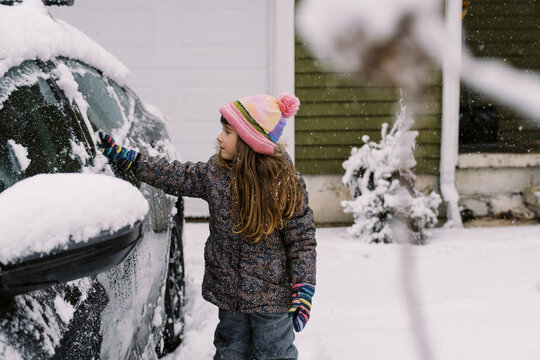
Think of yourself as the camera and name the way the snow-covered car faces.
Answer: facing the viewer and to the left of the viewer

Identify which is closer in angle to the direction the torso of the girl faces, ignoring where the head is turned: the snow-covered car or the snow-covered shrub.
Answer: the snow-covered car

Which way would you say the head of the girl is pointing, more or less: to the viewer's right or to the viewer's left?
to the viewer's left

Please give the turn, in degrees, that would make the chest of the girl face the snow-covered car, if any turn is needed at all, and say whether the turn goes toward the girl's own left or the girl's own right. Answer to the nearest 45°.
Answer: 0° — they already face it

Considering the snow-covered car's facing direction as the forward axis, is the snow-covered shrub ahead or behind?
behind
